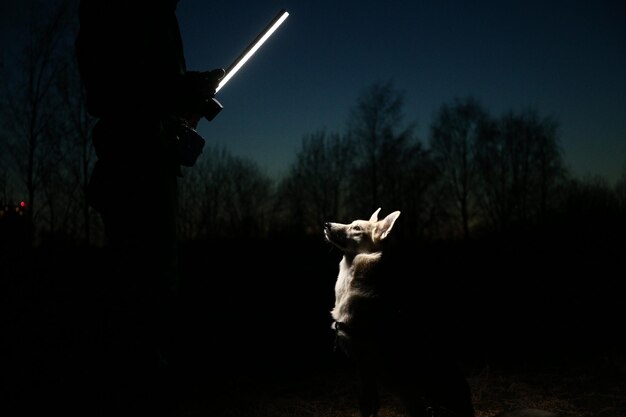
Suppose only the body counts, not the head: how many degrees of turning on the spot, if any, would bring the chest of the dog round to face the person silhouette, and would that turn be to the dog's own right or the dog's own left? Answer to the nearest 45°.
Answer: approximately 45° to the dog's own left

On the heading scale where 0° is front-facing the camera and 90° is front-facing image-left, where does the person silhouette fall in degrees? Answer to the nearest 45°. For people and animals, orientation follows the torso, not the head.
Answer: approximately 270°

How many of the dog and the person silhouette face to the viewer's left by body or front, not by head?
1

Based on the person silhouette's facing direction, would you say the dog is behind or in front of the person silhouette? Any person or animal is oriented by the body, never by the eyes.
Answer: in front

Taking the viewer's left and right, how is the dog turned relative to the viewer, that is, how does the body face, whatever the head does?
facing to the left of the viewer
